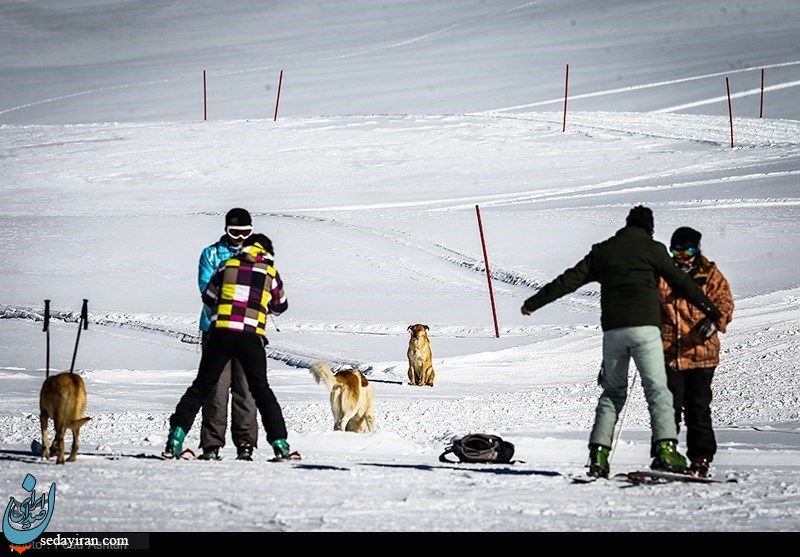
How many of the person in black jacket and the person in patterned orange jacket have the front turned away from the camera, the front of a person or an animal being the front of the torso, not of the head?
1

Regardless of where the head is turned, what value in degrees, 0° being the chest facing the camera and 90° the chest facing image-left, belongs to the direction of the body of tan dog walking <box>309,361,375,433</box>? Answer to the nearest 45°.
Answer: approximately 225°

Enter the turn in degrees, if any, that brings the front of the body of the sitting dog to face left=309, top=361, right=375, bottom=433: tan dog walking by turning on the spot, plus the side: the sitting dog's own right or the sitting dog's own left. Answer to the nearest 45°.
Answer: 0° — it already faces it

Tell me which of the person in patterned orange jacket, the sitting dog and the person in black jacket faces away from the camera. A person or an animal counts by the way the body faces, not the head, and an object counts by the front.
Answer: the person in black jacket

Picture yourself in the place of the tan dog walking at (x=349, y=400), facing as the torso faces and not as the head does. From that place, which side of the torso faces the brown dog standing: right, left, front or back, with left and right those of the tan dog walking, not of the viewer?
back

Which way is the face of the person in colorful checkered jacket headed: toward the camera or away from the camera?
away from the camera

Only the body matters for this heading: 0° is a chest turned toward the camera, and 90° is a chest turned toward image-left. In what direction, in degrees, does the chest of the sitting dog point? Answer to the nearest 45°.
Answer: approximately 0°

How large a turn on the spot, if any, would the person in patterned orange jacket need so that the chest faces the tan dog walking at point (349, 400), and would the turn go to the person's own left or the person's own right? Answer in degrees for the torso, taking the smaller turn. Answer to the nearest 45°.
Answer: approximately 90° to the person's own right

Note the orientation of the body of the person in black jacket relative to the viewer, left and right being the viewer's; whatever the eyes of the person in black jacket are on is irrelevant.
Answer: facing away from the viewer

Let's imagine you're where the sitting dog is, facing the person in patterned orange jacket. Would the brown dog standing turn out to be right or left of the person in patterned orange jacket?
right

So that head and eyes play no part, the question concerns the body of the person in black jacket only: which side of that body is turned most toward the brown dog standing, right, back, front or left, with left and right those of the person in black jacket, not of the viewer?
left

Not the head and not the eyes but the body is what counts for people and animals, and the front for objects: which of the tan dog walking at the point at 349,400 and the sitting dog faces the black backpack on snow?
the sitting dog

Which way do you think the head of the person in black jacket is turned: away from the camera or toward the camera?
away from the camera
